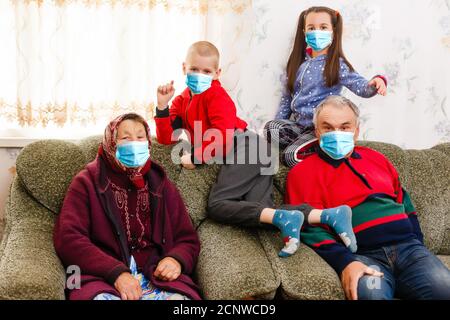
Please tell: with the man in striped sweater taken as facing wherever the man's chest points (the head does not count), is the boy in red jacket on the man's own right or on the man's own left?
on the man's own right

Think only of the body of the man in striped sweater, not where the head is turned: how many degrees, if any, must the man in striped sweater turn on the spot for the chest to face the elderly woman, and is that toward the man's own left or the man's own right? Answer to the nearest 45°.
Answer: approximately 45° to the man's own right

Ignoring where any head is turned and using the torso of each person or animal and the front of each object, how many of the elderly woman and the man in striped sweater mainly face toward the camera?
2

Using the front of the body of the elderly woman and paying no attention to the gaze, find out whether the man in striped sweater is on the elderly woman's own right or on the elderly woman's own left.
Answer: on the elderly woman's own left

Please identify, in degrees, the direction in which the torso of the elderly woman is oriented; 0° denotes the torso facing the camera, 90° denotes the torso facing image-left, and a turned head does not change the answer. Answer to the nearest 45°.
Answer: approximately 0°
